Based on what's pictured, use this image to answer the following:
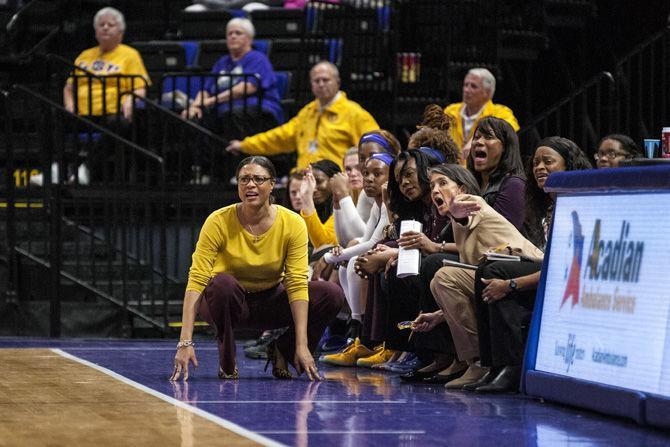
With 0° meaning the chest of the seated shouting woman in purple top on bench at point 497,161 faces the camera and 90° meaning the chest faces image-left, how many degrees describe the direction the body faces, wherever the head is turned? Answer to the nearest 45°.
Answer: approximately 45°

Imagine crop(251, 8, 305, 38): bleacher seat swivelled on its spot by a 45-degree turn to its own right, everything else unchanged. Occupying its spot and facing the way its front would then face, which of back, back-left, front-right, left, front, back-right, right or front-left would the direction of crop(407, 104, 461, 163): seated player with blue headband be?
front-left

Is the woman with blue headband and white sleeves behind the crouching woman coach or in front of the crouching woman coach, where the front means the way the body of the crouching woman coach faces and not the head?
behind

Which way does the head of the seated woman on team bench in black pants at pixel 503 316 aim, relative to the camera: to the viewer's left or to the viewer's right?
to the viewer's left

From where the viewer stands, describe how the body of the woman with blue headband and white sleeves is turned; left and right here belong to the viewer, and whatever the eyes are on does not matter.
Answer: facing the viewer and to the left of the viewer

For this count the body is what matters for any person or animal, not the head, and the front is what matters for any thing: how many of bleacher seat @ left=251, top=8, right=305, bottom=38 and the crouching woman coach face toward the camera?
2

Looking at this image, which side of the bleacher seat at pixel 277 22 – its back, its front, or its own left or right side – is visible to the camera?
front

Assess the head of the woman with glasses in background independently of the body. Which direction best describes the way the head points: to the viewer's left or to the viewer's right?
to the viewer's left

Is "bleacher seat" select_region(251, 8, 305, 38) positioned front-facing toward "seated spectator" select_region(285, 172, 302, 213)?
yes

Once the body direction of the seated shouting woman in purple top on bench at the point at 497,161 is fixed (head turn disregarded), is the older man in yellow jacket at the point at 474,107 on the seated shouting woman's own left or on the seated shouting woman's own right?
on the seated shouting woman's own right

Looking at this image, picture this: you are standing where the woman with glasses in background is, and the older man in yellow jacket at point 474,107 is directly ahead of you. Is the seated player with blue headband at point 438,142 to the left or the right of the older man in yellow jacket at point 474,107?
left

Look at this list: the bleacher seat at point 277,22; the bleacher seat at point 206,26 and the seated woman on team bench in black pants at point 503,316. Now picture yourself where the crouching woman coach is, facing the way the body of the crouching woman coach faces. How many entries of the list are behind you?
2
